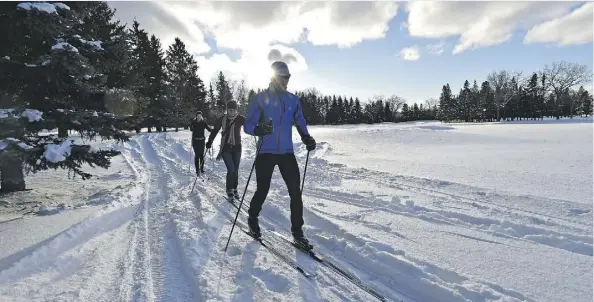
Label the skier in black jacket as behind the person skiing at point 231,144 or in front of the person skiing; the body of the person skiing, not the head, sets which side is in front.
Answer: behind

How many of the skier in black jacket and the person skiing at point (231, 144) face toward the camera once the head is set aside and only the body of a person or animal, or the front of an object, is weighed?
2

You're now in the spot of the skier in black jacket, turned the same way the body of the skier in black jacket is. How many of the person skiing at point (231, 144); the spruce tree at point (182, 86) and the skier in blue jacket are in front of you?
2

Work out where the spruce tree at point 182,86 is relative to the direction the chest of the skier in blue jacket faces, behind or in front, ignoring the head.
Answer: behind

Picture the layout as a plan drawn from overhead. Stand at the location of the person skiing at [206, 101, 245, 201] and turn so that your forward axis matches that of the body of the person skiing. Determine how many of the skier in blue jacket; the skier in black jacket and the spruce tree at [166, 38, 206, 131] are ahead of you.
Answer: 1

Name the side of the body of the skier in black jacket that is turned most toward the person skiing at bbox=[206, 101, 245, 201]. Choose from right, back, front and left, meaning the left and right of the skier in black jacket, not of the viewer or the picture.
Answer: front

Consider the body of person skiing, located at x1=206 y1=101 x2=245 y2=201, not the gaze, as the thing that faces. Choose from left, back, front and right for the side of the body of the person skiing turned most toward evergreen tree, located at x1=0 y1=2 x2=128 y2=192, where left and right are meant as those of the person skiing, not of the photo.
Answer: right

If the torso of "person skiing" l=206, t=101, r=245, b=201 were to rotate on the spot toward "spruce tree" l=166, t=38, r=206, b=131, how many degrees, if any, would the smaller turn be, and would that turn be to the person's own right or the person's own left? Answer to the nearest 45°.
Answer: approximately 180°

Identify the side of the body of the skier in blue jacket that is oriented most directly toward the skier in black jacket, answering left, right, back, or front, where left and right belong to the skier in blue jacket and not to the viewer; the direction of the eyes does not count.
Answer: back

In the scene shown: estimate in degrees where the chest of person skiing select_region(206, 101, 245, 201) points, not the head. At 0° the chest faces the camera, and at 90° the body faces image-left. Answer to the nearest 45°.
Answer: approximately 0°

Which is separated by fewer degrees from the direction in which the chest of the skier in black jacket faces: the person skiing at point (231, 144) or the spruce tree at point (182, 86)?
the person skiing

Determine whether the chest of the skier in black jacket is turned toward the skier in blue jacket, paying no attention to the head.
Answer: yes
